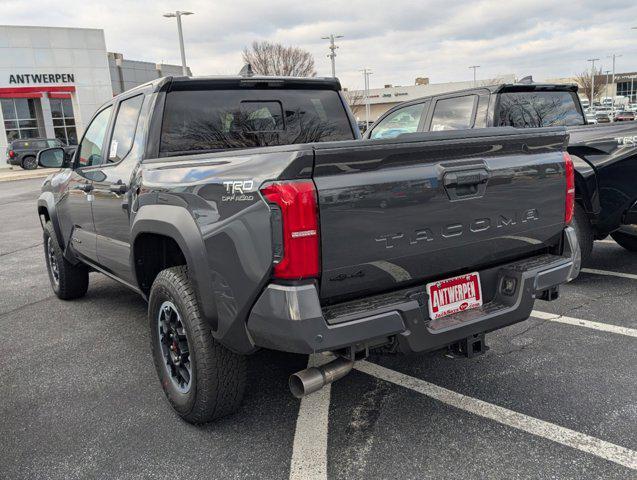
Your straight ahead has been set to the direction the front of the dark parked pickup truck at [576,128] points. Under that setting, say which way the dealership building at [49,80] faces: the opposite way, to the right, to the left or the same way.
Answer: the opposite way

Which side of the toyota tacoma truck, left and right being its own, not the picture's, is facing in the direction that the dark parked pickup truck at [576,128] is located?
right

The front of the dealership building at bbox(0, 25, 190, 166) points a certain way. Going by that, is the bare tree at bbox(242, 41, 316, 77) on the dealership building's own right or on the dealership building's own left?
on the dealership building's own left

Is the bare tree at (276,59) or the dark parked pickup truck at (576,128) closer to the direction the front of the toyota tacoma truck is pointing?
the bare tree

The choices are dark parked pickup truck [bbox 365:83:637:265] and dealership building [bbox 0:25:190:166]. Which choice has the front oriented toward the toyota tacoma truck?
the dealership building

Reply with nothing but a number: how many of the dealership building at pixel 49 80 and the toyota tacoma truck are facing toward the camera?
1
